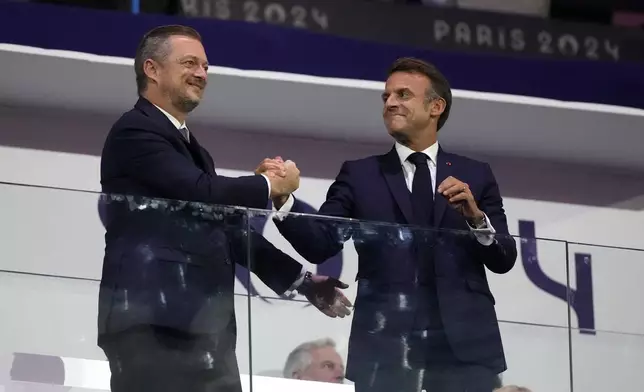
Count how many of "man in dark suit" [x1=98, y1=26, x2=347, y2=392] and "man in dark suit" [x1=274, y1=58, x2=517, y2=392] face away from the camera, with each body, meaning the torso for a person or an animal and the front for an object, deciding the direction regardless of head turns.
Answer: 0

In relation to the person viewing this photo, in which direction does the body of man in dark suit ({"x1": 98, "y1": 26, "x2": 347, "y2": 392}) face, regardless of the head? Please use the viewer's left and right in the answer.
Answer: facing the viewer and to the right of the viewer

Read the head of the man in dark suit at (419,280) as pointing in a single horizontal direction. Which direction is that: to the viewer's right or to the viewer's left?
to the viewer's left

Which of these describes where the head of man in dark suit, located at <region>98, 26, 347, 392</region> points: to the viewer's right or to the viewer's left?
to the viewer's right

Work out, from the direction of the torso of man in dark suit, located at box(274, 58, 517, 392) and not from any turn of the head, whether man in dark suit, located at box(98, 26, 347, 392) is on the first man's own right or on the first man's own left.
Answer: on the first man's own right

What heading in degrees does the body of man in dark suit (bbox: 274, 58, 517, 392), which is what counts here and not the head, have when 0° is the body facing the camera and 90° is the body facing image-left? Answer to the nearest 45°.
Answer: approximately 0°

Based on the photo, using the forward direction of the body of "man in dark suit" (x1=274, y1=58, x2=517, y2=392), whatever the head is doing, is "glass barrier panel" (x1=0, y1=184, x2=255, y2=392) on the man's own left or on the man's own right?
on the man's own right
